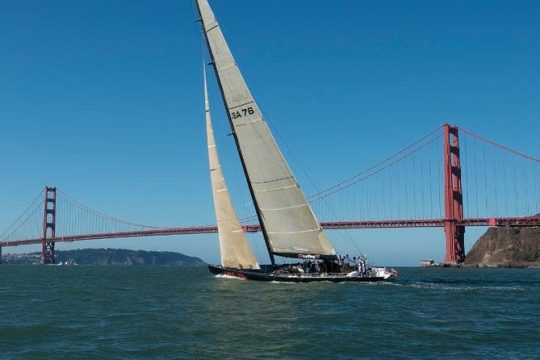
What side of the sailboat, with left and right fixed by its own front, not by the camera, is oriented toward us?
left
